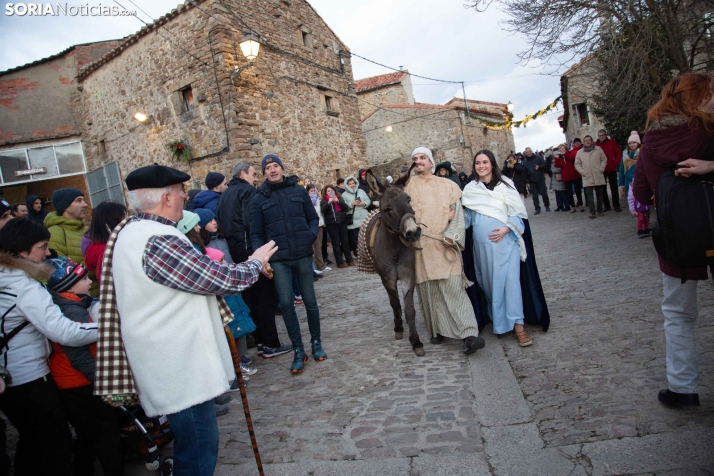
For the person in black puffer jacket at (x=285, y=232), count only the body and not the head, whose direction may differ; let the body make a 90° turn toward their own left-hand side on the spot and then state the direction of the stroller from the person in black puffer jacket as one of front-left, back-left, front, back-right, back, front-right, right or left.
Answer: back-right

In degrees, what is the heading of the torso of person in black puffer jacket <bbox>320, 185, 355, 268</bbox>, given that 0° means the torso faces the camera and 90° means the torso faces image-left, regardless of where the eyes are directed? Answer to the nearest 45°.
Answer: approximately 0°

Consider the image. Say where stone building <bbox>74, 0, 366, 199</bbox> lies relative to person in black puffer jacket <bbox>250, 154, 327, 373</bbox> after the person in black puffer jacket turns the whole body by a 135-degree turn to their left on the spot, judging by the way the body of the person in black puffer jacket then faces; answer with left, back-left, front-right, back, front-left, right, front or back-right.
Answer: front-left

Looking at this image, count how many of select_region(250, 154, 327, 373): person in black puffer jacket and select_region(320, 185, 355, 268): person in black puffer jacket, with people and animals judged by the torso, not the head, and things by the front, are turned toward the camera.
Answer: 2

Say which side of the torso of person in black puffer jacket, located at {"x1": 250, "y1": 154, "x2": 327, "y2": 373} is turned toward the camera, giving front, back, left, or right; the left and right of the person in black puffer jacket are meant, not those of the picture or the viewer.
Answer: front

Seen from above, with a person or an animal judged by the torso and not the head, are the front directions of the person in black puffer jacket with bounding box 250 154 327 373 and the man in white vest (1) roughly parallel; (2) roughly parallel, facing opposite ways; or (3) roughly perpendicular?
roughly perpendicular

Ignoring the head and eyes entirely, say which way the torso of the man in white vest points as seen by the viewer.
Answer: to the viewer's right

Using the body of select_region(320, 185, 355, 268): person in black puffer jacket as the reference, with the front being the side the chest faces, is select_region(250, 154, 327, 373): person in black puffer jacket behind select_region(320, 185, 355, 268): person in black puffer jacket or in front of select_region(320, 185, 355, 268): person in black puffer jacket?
in front

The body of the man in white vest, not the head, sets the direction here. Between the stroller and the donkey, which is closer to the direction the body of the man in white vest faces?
the donkey

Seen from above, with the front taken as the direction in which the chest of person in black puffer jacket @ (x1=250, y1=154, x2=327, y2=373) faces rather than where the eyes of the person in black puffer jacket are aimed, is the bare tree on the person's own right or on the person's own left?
on the person's own left

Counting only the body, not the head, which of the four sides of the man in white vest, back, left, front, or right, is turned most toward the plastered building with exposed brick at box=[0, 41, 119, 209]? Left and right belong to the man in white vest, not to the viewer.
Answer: left

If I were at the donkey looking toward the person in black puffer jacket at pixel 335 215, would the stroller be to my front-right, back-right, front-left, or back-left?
back-left
